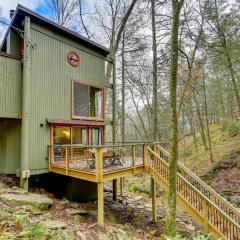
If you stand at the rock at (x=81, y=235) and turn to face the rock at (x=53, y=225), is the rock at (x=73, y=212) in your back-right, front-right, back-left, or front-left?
front-right

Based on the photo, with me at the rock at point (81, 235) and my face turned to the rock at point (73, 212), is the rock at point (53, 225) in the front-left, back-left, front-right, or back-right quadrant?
front-left

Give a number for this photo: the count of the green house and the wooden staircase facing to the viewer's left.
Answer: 0

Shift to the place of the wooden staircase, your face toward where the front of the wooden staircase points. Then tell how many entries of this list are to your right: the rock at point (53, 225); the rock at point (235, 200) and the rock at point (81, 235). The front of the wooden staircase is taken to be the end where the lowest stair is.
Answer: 2

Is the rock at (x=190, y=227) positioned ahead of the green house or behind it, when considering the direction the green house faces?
ahead

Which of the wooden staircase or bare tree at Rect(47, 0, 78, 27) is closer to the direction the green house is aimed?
the wooden staircase

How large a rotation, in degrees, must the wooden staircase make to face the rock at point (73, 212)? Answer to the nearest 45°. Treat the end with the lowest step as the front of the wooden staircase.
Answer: approximately 135° to its right

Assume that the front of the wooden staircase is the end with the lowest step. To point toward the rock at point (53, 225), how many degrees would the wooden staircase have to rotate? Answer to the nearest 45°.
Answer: approximately 90° to its right

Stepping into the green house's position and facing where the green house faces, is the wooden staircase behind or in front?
in front

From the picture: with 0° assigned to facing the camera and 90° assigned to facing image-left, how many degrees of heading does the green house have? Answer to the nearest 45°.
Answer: approximately 315°

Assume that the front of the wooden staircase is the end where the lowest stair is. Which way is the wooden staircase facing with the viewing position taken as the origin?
facing the viewer and to the right of the viewer

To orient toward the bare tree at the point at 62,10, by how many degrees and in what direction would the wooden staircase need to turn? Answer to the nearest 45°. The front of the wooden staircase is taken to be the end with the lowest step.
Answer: approximately 180°

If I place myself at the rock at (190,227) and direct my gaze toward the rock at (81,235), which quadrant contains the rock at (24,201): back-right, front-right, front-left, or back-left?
front-right
